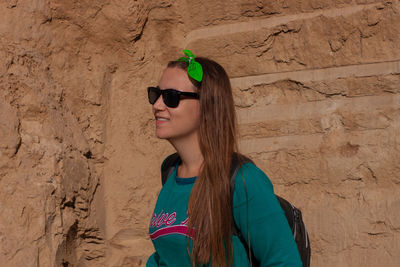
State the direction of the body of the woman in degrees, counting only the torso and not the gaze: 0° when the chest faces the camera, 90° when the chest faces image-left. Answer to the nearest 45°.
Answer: approximately 45°
